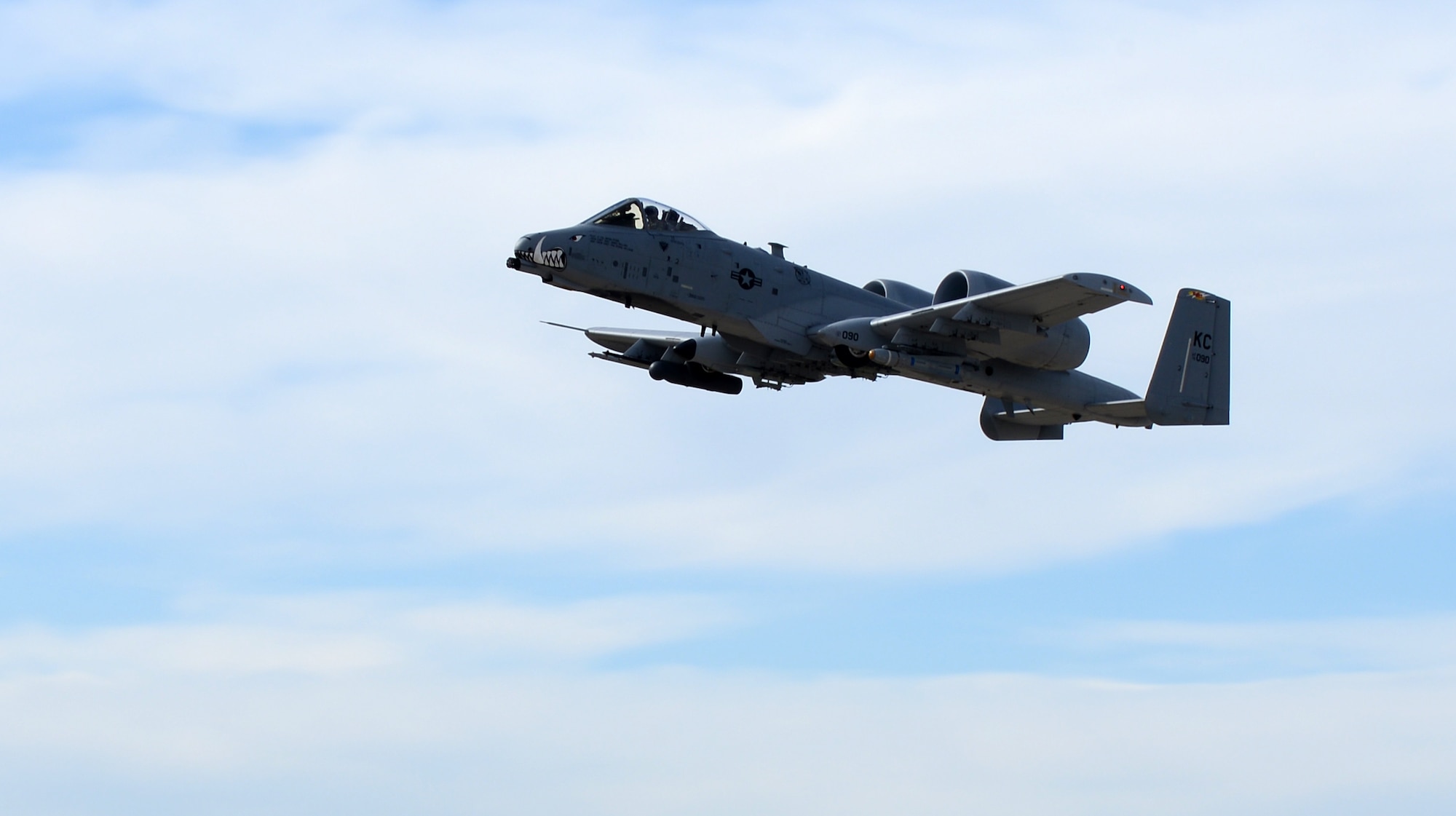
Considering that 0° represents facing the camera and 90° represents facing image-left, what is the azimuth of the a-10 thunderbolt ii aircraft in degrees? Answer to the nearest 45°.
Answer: approximately 45°
